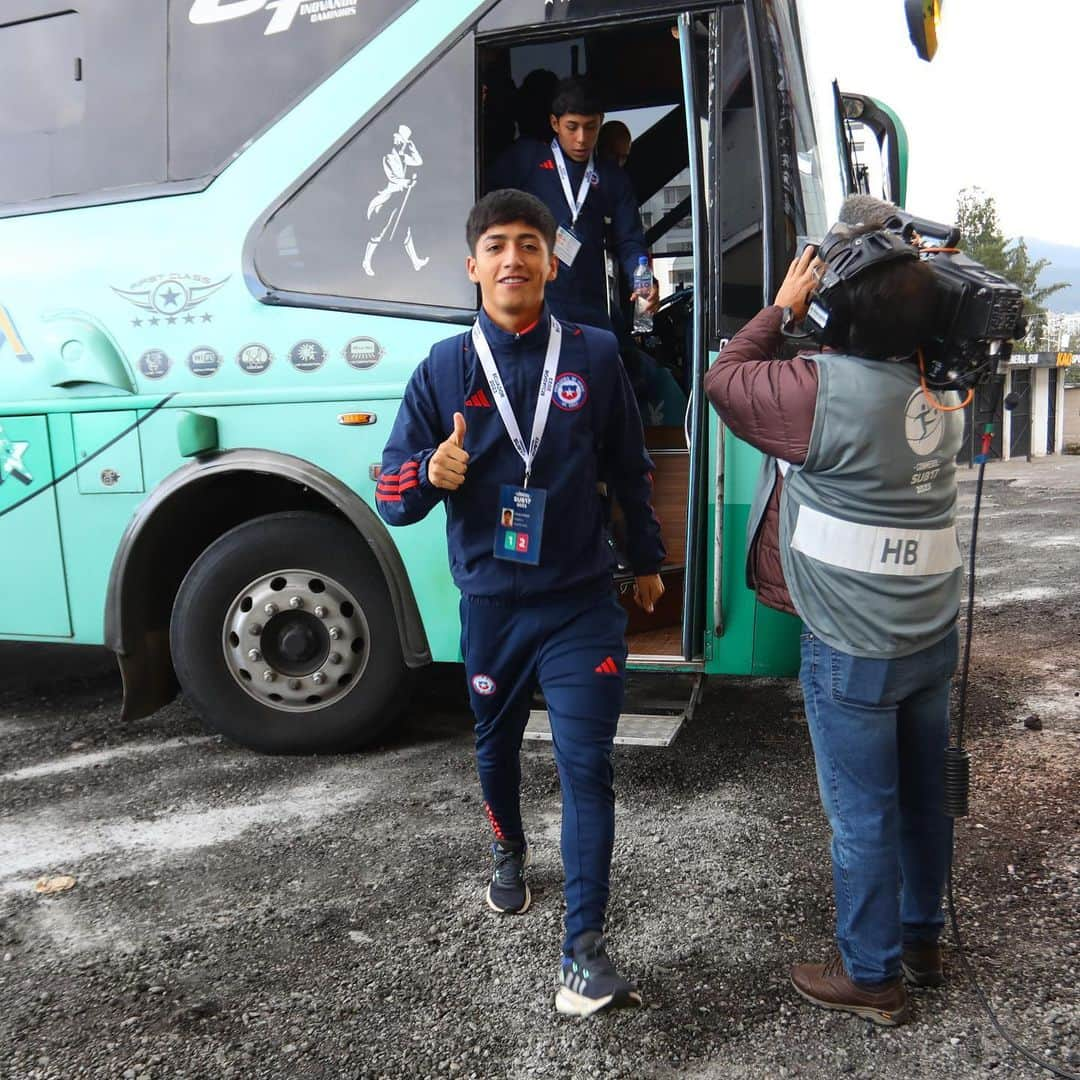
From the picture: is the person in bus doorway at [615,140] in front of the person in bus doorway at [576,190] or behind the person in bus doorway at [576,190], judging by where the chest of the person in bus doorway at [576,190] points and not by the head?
behind

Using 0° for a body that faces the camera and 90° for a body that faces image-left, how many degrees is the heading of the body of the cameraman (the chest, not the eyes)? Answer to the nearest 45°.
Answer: approximately 135°

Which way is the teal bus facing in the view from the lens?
facing to the right of the viewer

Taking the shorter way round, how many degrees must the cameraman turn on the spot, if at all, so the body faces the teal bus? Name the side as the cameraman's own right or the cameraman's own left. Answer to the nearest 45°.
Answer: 0° — they already face it

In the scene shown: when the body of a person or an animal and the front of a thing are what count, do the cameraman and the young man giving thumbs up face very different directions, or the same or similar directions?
very different directions

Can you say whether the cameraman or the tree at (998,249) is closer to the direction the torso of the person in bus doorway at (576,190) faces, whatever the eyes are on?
the cameraman

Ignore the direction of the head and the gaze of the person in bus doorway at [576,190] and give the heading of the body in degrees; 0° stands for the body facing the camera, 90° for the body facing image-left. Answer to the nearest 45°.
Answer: approximately 0°

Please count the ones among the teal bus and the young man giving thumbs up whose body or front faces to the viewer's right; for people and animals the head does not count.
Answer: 1

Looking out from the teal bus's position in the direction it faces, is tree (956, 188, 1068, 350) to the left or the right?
on its left

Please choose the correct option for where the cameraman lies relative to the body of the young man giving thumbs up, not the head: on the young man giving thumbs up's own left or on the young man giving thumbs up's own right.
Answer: on the young man giving thumbs up's own left

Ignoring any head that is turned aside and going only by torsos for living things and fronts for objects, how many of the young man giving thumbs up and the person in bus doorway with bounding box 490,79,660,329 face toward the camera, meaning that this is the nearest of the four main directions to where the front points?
2
